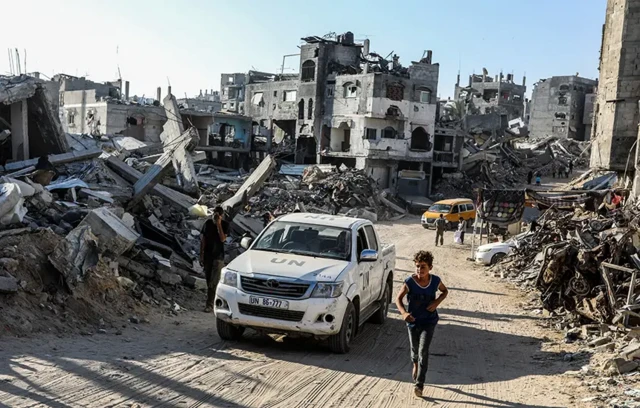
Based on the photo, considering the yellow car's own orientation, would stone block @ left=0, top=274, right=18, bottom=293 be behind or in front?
in front

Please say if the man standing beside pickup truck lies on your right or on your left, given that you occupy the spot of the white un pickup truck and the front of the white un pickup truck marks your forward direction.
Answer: on your right

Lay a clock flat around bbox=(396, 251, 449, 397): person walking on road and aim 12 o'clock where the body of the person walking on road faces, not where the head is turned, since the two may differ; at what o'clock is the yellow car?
The yellow car is roughly at 6 o'clock from the person walking on road.

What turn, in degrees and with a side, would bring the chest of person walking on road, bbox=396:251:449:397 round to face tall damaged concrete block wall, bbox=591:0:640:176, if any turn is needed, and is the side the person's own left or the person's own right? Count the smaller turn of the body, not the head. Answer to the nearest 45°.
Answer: approximately 180°

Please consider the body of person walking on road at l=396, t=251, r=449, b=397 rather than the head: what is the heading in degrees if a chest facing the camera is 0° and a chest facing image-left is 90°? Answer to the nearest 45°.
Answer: approximately 0°

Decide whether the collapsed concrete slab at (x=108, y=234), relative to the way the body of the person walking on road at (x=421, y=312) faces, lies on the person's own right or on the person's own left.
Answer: on the person's own right

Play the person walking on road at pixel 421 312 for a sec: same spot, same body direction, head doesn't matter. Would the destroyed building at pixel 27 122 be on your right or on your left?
on your right

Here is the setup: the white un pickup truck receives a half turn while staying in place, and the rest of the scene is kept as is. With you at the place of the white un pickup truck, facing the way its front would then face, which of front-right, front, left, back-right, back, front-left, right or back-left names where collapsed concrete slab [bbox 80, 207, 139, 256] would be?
left

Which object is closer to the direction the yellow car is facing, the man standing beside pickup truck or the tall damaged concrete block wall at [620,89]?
the man standing beside pickup truck

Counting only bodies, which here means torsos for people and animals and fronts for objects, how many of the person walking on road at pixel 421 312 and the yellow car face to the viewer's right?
0

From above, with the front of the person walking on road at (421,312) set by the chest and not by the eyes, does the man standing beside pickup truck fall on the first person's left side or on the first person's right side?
on the first person's right side

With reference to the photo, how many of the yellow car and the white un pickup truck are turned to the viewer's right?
0

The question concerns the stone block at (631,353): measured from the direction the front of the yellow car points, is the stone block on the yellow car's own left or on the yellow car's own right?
on the yellow car's own left

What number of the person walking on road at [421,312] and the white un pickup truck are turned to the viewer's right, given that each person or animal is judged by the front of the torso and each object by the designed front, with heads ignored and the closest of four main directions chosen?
0
